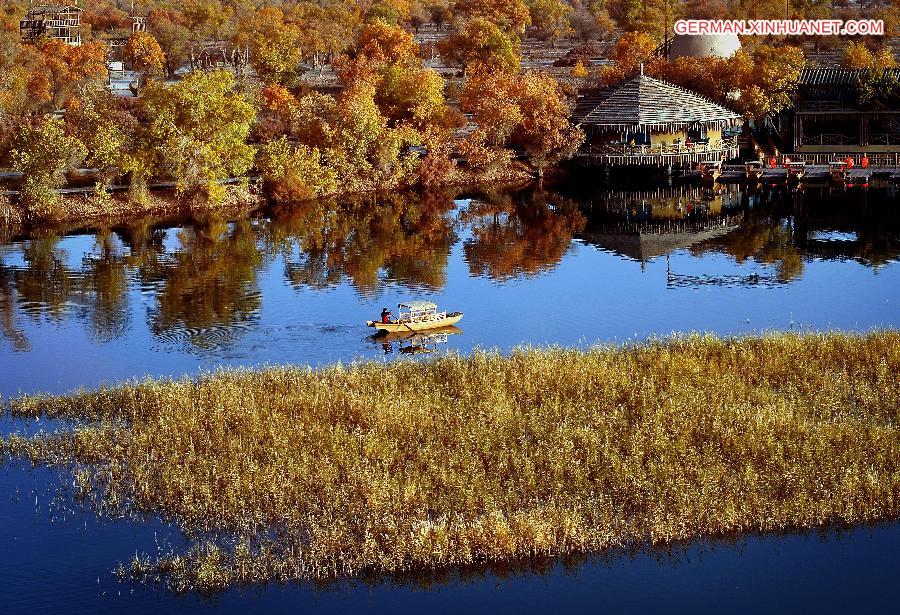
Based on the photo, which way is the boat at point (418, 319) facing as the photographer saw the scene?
facing to the right of the viewer
